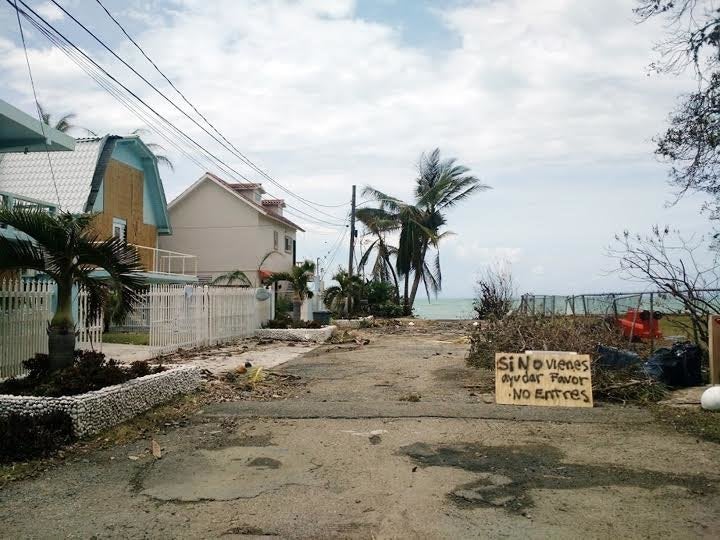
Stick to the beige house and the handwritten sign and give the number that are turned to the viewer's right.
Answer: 1

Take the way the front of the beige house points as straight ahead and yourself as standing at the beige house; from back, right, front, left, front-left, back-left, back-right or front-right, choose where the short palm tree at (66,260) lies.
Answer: right

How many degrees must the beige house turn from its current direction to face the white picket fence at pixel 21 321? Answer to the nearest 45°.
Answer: approximately 90° to its right

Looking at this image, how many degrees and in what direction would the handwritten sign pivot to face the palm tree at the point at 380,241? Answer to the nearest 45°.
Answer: approximately 180°

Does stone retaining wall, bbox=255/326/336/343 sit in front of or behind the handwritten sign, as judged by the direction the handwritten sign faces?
behind

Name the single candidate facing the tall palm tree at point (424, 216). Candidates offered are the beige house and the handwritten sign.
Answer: the beige house

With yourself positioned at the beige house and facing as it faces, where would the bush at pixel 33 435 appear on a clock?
The bush is roughly at 3 o'clock from the beige house.

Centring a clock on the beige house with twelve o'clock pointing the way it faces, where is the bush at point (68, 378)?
The bush is roughly at 3 o'clock from the beige house.

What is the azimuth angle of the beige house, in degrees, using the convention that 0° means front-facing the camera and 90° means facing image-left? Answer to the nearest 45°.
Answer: approximately 270°

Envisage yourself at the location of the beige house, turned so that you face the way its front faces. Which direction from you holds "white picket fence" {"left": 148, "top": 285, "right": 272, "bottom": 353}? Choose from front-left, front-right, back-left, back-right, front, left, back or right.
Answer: right

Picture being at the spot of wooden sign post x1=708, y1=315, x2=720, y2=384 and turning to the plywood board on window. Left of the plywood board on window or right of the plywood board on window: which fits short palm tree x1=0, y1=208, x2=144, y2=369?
left

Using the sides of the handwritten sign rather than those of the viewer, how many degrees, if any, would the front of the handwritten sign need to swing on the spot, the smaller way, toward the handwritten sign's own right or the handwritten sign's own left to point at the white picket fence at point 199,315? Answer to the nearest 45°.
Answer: approximately 135° to the handwritten sign's own right
